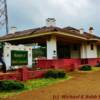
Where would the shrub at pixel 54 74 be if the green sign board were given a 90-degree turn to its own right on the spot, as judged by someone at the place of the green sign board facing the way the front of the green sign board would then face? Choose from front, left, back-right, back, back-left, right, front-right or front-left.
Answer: back-left

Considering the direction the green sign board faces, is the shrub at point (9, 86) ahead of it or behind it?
ahead

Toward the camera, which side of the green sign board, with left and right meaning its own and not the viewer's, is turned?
front
